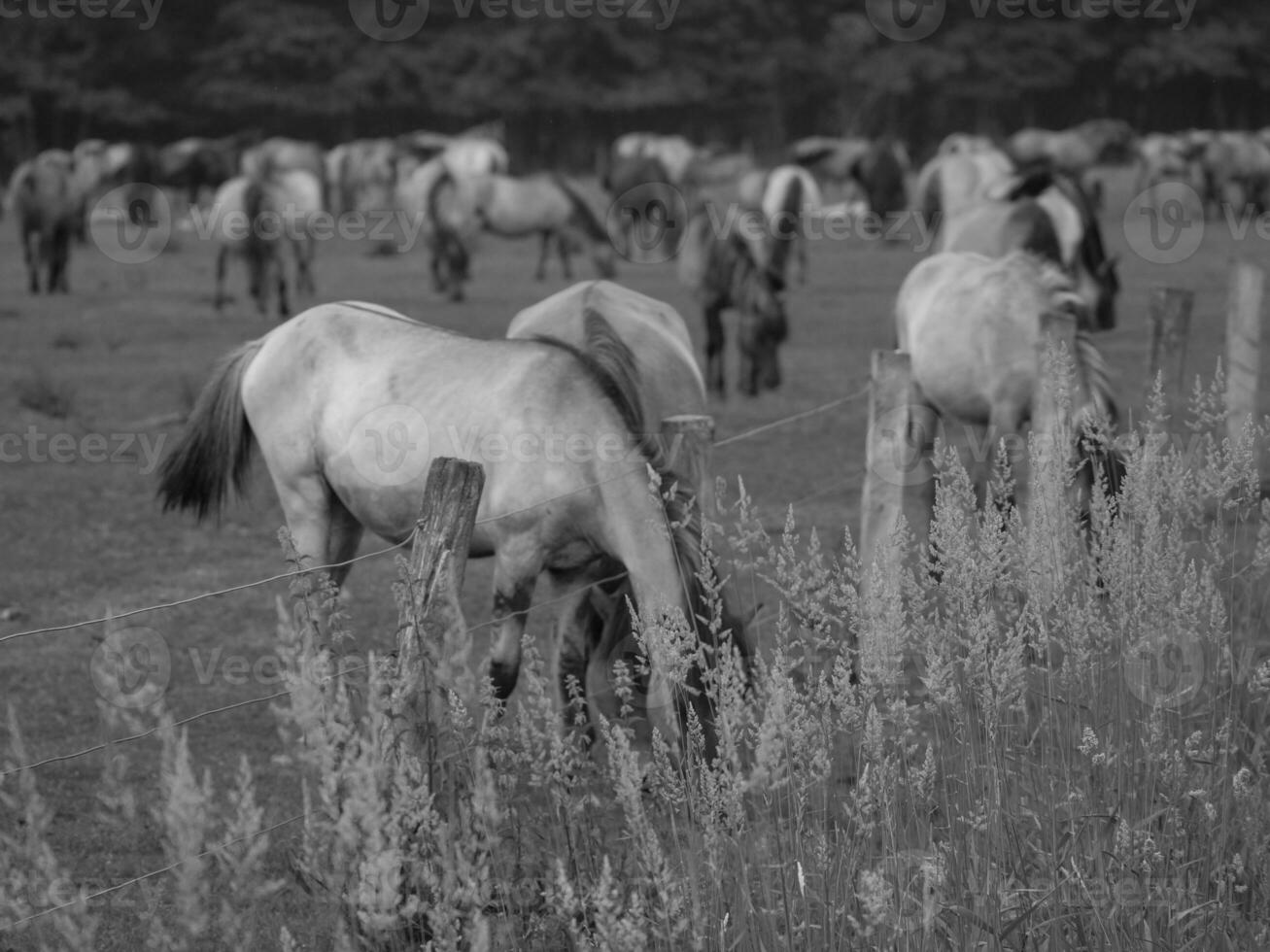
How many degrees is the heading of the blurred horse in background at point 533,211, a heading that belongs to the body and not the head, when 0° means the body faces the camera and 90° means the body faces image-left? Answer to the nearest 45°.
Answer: approximately 270°
